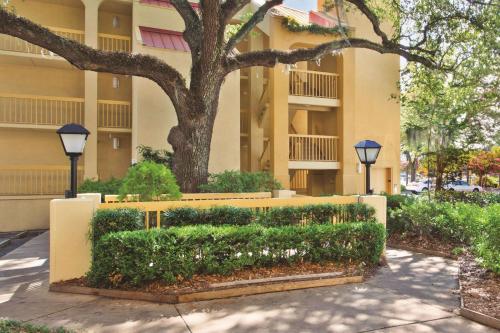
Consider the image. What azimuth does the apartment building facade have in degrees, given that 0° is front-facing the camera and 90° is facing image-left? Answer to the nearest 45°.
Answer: approximately 0°

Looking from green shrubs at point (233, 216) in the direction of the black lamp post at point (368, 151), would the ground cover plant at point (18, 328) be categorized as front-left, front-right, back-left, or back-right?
back-right

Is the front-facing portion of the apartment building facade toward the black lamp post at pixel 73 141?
yes

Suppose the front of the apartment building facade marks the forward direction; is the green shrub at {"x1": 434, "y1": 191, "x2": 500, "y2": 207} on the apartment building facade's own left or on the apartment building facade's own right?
on the apartment building facade's own left

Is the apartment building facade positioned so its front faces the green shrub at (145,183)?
yes

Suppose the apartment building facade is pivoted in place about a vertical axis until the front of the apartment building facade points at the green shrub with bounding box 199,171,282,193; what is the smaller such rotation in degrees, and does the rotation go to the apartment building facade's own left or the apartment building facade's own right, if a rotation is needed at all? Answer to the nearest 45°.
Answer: approximately 45° to the apartment building facade's own left

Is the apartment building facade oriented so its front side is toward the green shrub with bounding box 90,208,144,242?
yes

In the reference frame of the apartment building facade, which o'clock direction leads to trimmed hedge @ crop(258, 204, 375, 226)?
The trimmed hedge is roughly at 11 o'clock from the apartment building facade.

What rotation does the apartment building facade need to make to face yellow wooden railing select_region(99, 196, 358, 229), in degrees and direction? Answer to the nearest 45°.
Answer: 0° — it already faces it
